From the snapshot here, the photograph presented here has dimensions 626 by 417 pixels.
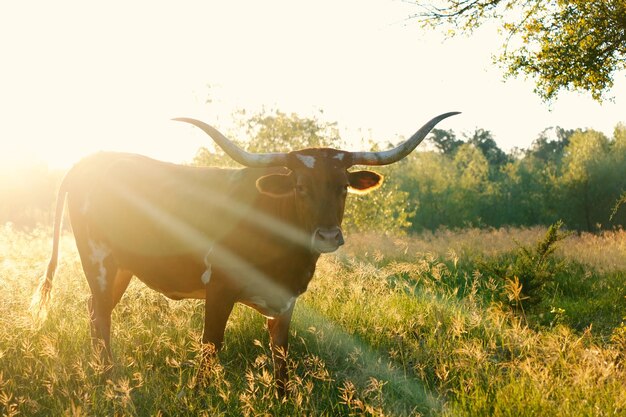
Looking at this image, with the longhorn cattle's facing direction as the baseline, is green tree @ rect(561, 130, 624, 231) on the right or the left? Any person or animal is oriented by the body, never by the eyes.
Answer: on its left

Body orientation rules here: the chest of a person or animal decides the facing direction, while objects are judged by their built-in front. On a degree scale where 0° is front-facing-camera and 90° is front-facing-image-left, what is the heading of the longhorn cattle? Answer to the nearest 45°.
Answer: approximately 315°
